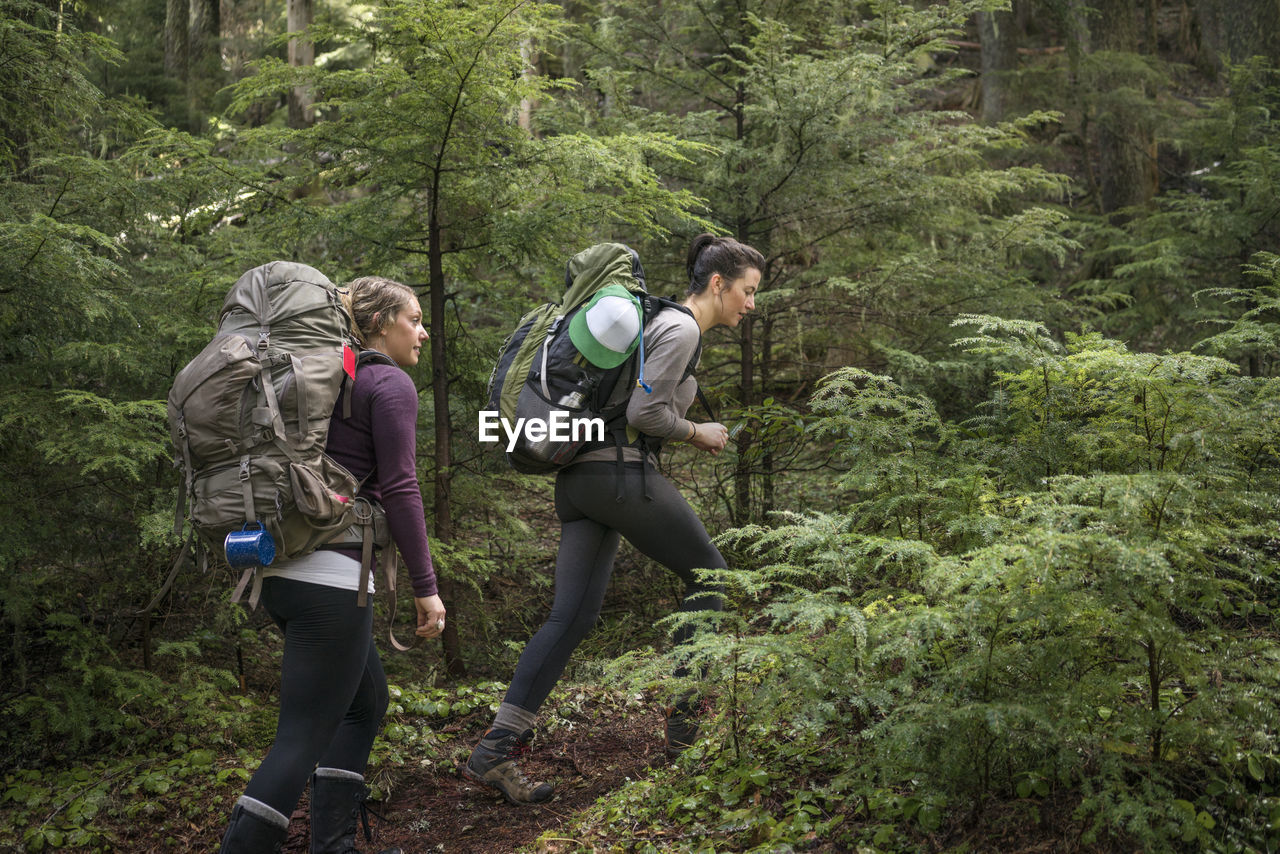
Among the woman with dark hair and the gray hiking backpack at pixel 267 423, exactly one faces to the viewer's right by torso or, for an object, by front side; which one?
the woman with dark hair

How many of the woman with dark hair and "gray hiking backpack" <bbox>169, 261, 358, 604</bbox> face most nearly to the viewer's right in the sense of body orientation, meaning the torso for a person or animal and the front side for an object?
1

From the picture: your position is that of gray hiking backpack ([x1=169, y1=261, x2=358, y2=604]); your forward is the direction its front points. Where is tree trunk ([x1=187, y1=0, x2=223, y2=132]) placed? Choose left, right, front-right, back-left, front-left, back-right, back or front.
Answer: back-right

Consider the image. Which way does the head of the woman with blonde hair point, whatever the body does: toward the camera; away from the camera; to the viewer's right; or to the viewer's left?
to the viewer's right

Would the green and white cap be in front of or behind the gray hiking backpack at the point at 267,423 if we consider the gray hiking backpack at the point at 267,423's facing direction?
behind

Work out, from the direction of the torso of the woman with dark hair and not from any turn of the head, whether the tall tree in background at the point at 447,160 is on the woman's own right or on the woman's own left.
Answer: on the woman's own left

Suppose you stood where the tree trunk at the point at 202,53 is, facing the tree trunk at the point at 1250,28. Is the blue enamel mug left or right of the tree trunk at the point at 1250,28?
right

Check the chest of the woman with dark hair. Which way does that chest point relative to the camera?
to the viewer's right

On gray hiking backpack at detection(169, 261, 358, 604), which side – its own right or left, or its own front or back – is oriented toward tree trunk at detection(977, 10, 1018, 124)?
back

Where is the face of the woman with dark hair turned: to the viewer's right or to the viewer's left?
to the viewer's right

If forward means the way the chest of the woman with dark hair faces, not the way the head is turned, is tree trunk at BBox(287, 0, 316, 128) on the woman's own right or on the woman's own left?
on the woman's own left
